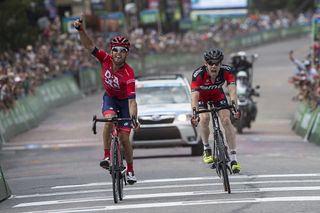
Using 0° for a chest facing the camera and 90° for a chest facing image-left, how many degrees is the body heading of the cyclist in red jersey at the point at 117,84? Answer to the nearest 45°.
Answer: approximately 0°

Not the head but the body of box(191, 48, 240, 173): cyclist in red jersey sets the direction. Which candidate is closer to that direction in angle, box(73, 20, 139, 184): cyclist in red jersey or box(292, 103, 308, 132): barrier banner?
the cyclist in red jersey

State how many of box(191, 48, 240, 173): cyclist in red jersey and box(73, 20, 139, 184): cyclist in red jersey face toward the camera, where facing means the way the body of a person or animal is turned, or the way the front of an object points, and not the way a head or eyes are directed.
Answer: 2

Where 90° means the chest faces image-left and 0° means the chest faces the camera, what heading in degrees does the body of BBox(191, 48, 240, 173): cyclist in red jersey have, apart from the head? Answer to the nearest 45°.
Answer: approximately 0°
